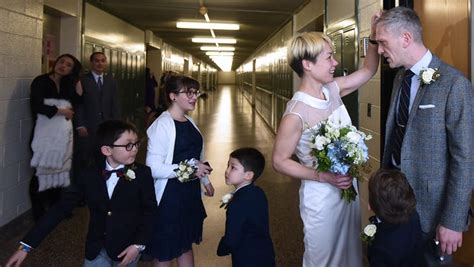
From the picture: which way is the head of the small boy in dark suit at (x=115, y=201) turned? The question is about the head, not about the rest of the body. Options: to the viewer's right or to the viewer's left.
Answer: to the viewer's right

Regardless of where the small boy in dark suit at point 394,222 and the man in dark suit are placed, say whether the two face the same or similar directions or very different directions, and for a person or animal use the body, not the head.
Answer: very different directions

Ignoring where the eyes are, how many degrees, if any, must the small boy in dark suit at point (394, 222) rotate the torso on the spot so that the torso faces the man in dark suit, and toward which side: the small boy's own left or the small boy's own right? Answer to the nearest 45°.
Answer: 0° — they already face them

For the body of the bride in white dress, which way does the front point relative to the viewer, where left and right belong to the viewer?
facing the viewer and to the right of the viewer

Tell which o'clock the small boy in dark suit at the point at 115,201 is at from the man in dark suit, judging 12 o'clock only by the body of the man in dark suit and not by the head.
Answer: The small boy in dark suit is roughly at 12 o'clock from the man in dark suit.

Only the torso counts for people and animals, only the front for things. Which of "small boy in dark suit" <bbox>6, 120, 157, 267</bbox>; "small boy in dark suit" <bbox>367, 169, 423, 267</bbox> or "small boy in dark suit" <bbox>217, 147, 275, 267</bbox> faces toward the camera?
"small boy in dark suit" <bbox>6, 120, 157, 267</bbox>
